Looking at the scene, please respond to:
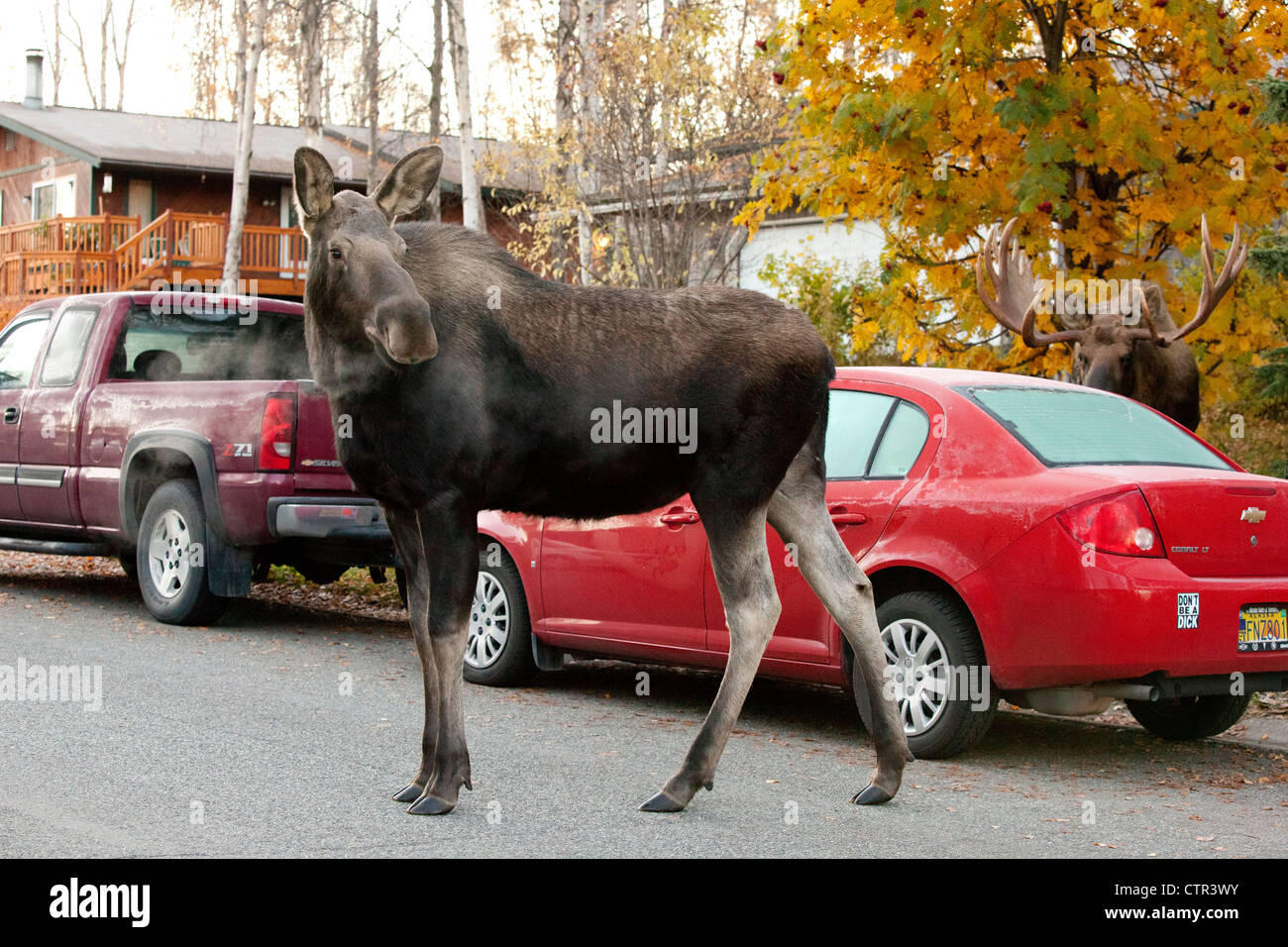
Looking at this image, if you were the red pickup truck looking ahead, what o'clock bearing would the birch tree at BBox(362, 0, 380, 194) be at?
The birch tree is roughly at 2 o'clock from the red pickup truck.

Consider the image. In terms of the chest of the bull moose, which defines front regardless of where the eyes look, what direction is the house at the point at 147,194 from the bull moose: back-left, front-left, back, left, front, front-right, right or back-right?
right

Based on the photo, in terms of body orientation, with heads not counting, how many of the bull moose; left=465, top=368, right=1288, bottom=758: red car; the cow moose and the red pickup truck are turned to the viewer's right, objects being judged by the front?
0

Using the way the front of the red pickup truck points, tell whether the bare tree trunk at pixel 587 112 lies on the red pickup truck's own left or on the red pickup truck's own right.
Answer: on the red pickup truck's own right

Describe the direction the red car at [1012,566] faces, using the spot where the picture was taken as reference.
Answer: facing away from the viewer and to the left of the viewer

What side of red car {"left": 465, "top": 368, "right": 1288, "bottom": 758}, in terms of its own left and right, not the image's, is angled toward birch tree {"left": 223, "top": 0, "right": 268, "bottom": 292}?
front

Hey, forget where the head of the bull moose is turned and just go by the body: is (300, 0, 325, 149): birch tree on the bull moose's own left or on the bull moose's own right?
on the bull moose's own right

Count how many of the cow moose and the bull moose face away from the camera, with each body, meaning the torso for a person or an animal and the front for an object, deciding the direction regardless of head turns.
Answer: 0

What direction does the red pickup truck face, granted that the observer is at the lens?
facing away from the viewer and to the left of the viewer

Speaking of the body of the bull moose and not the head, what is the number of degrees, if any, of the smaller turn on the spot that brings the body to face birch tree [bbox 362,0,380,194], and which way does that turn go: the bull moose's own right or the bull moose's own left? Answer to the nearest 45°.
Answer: approximately 90° to the bull moose's own right

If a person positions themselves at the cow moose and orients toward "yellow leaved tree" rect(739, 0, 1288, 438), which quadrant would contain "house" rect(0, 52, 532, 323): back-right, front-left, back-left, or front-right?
front-left

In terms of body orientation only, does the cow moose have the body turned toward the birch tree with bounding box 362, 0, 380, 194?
no

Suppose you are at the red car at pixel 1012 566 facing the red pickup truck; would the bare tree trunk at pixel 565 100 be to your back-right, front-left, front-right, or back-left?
front-right

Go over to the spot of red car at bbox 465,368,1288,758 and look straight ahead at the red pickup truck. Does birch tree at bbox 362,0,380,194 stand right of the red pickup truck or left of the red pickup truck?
right

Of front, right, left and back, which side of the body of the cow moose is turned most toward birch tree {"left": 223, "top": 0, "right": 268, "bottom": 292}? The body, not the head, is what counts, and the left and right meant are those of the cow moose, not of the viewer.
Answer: right

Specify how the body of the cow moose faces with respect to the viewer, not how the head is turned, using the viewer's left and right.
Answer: facing to the left of the viewer

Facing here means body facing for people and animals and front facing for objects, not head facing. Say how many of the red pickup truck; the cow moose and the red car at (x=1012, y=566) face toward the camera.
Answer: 0

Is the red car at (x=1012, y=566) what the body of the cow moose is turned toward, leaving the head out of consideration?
no
